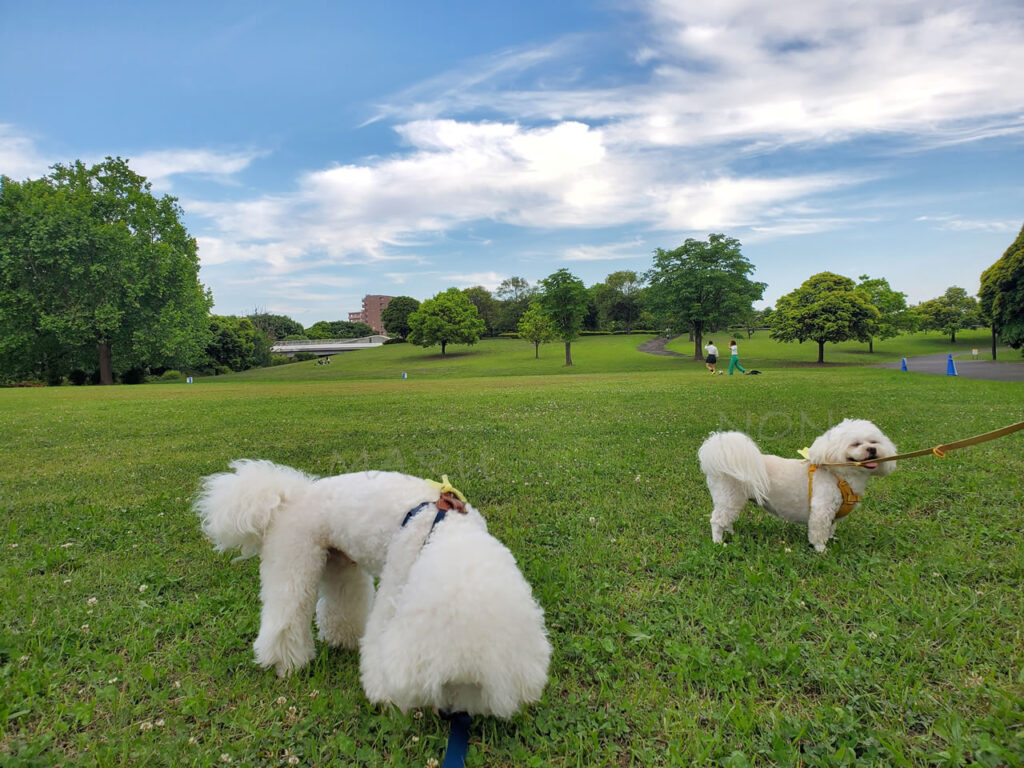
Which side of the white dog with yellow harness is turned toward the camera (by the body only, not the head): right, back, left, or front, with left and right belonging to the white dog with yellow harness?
right

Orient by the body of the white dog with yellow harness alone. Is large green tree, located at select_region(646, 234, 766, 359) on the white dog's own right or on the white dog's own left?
on the white dog's own left

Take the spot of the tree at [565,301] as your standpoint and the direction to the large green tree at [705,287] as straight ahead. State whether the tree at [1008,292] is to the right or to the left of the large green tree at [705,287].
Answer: right

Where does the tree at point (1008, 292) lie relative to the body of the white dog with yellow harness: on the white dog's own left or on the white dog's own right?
on the white dog's own left

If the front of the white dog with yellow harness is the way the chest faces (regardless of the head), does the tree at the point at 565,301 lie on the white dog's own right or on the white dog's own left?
on the white dog's own left

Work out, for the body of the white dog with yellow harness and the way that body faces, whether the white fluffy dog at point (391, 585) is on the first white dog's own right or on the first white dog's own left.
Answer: on the first white dog's own right

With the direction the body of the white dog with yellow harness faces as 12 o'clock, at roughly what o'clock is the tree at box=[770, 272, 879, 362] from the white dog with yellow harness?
The tree is roughly at 9 o'clock from the white dog with yellow harness.

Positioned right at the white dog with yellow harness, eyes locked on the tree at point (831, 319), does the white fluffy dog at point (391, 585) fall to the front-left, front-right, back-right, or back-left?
back-left
